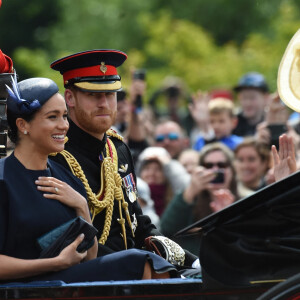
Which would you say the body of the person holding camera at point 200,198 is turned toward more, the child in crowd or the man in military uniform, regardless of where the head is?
the man in military uniform

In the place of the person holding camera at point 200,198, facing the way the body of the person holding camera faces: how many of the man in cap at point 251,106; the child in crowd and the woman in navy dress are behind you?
2

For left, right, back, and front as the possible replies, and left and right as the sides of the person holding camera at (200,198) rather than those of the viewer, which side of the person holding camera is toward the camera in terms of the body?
front

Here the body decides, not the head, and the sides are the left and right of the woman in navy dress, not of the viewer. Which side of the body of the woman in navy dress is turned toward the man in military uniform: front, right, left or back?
left

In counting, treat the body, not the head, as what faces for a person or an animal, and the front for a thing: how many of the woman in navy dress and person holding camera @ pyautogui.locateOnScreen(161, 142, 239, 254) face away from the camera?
0

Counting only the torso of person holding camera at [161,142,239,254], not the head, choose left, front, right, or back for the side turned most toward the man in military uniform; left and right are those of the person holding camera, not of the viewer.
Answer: front

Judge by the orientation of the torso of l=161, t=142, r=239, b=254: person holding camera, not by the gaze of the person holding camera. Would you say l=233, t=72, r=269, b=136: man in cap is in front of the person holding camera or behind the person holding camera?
behind

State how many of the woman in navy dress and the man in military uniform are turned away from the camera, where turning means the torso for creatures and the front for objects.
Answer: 0

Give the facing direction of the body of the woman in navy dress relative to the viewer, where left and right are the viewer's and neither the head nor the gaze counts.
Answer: facing the viewer and to the right of the viewer

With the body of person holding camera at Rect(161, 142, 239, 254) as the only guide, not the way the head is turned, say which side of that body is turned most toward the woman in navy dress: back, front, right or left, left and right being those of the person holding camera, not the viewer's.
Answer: front
